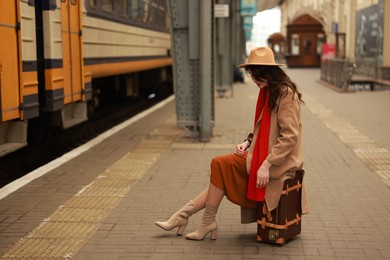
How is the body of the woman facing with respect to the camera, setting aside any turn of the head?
to the viewer's left

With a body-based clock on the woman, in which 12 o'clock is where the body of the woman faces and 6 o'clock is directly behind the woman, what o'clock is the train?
The train is roughly at 2 o'clock from the woman.

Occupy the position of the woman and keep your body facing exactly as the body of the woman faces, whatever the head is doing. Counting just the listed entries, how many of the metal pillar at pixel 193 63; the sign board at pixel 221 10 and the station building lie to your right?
3

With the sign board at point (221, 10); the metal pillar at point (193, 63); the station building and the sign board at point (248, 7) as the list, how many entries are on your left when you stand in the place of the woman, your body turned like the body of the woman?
0

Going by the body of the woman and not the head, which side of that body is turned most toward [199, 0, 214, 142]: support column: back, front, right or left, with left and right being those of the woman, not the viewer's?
right

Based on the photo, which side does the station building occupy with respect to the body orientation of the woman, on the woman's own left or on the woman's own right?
on the woman's own right

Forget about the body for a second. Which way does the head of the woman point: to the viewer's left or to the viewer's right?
to the viewer's left

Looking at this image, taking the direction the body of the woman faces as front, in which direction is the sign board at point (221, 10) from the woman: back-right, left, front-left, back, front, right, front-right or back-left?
right

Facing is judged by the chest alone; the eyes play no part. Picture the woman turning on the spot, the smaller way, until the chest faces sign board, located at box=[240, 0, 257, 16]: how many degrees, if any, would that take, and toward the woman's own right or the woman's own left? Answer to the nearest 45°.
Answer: approximately 90° to the woman's own right

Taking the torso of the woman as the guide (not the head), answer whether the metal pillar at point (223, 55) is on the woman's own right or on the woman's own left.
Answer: on the woman's own right

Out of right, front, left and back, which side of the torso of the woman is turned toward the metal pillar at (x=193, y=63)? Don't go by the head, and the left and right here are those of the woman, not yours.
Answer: right
